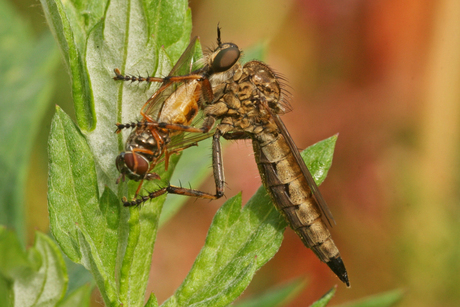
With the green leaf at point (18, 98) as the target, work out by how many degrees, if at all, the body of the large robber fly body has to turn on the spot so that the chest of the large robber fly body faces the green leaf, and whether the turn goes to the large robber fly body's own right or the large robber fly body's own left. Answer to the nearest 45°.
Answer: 0° — it already faces it

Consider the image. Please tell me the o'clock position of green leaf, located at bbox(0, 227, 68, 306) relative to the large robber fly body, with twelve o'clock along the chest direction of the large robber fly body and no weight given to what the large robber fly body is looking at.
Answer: The green leaf is roughly at 12 o'clock from the large robber fly body.

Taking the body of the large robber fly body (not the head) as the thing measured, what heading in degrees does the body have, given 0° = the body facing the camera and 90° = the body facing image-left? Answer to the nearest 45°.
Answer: approximately 90°
